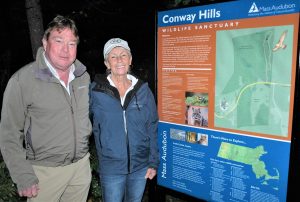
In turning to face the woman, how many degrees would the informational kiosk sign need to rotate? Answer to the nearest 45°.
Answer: approximately 45° to its right

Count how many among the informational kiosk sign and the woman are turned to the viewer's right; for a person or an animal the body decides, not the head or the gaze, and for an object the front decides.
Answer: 0

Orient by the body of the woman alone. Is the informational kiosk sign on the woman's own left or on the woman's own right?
on the woman's own left

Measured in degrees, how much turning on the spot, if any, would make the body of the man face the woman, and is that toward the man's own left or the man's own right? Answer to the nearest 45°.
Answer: approximately 45° to the man's own left

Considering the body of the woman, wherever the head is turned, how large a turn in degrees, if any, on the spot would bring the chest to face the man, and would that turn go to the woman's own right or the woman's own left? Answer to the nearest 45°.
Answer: approximately 90° to the woman's own right

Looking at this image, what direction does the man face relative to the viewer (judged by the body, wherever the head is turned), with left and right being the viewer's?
facing the viewer and to the right of the viewer

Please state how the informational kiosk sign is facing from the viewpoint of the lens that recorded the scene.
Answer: facing the viewer and to the left of the viewer

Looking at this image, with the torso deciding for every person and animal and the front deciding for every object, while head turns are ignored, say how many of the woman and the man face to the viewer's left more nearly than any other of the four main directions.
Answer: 0

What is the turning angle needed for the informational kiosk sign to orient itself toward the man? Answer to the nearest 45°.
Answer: approximately 45° to its right

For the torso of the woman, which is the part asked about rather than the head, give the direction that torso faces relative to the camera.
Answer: toward the camera

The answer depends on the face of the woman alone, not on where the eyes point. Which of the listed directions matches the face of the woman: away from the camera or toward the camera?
toward the camera
